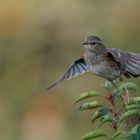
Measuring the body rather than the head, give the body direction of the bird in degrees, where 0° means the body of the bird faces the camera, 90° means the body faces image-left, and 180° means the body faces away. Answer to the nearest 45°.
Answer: approximately 45°
